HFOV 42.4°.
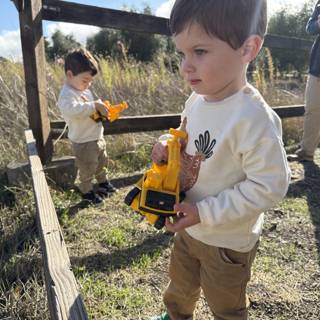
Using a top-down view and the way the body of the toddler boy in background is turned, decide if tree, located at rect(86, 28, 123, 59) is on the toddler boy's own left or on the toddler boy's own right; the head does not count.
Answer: on the toddler boy's own left

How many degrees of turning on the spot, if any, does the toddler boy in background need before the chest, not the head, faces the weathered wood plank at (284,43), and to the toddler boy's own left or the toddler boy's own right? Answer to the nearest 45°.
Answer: approximately 90° to the toddler boy's own left

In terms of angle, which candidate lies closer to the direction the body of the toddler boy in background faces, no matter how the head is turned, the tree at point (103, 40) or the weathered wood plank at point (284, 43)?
the weathered wood plank

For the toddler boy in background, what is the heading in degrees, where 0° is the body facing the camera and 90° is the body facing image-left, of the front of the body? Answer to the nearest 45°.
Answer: approximately 315°

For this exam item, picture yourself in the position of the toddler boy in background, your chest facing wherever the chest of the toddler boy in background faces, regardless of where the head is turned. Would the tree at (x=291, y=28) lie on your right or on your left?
on your left
